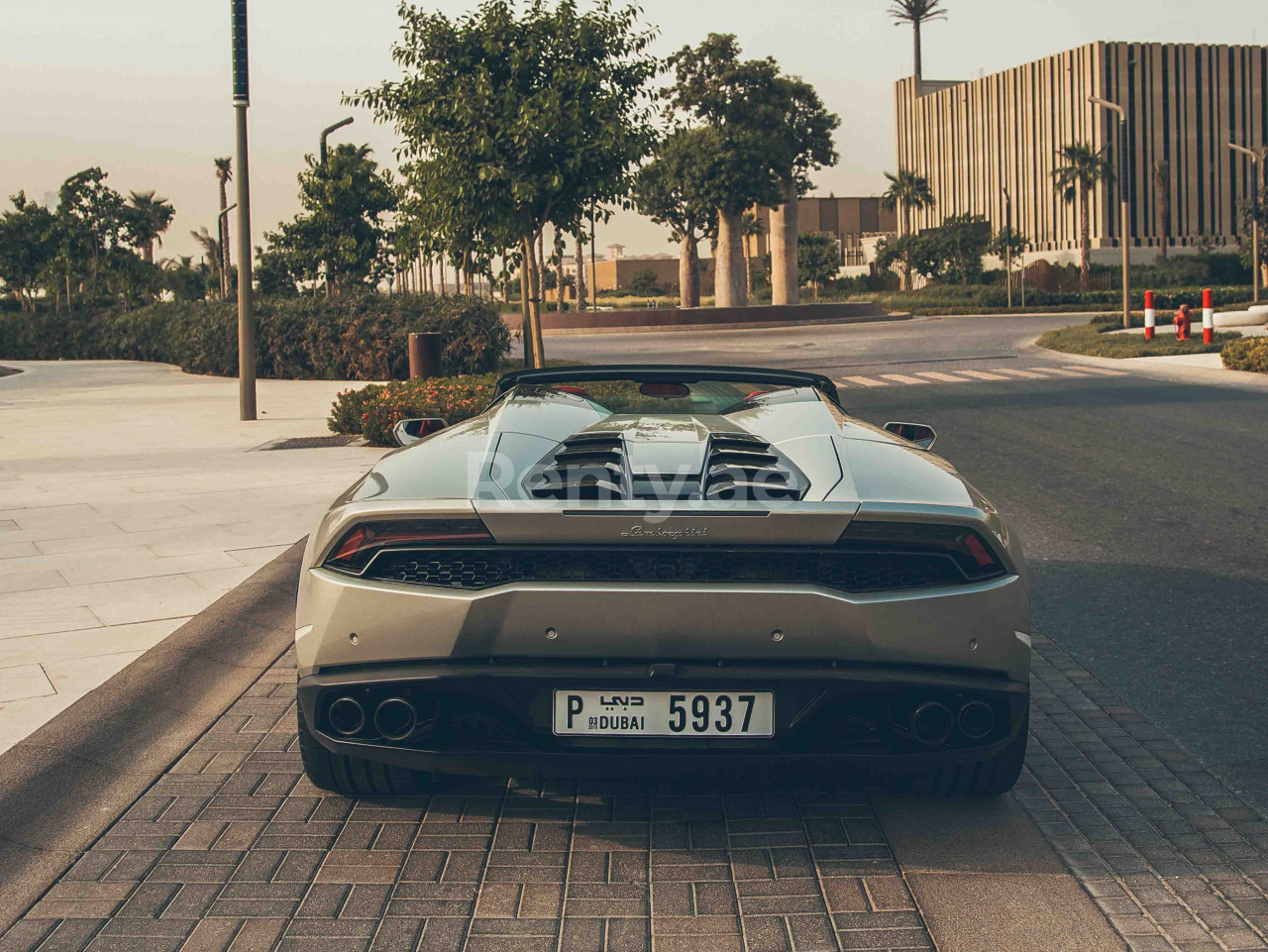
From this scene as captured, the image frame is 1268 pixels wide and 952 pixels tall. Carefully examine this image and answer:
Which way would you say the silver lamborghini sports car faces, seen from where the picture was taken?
facing away from the viewer

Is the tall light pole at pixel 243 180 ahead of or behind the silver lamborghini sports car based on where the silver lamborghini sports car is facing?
ahead

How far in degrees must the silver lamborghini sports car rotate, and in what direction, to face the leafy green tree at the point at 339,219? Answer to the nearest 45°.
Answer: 0° — it already faces it

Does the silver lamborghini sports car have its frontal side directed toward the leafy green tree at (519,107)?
yes

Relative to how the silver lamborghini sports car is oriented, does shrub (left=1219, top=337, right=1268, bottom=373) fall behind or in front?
in front
